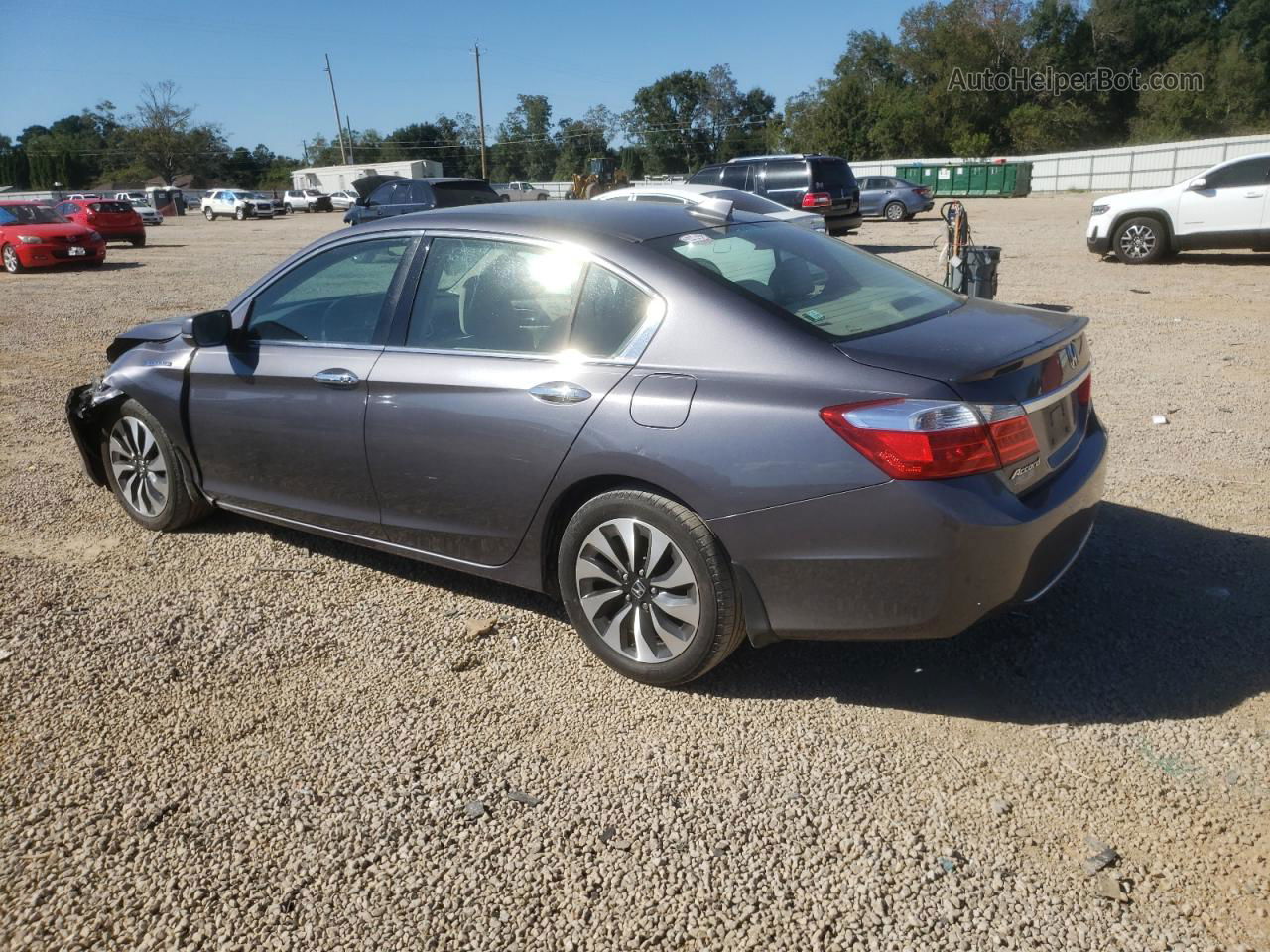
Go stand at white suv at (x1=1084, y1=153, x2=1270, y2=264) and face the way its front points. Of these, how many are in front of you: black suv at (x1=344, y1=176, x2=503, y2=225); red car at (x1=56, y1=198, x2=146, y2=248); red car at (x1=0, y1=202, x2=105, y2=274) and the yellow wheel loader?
4

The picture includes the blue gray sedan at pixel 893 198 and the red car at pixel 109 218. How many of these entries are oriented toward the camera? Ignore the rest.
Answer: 0

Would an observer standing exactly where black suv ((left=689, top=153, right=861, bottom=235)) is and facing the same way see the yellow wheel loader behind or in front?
in front

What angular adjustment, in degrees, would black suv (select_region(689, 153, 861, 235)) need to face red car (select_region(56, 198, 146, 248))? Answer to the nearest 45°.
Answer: approximately 45° to its left

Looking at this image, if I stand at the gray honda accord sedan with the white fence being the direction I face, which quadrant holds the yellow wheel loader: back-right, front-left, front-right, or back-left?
front-left

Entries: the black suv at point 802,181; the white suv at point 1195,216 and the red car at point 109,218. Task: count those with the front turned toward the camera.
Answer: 0

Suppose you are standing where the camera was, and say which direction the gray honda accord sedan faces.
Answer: facing away from the viewer and to the left of the viewer

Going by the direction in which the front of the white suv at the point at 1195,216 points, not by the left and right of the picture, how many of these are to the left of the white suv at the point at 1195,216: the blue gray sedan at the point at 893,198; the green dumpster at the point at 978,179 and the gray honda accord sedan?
1

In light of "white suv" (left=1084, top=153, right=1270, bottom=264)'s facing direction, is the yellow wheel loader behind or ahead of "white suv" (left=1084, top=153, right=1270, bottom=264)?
ahead

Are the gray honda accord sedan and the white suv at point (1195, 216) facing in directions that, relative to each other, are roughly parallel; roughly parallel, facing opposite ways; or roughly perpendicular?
roughly parallel

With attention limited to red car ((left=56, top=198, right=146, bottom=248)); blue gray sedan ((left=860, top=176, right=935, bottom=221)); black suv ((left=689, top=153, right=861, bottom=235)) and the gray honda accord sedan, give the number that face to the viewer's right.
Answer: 0

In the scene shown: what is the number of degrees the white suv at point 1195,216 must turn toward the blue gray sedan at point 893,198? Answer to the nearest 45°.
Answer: approximately 45° to its right

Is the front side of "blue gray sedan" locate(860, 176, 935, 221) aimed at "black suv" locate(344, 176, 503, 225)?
no

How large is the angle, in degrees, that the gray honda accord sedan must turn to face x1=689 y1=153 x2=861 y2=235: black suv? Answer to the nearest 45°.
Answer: approximately 45° to its right

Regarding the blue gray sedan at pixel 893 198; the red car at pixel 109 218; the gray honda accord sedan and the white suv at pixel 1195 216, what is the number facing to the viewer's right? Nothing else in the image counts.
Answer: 0

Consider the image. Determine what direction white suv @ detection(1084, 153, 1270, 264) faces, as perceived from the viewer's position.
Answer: facing to the left of the viewer

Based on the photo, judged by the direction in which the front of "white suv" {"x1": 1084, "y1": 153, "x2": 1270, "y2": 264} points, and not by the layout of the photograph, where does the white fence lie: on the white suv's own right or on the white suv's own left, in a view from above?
on the white suv's own right
